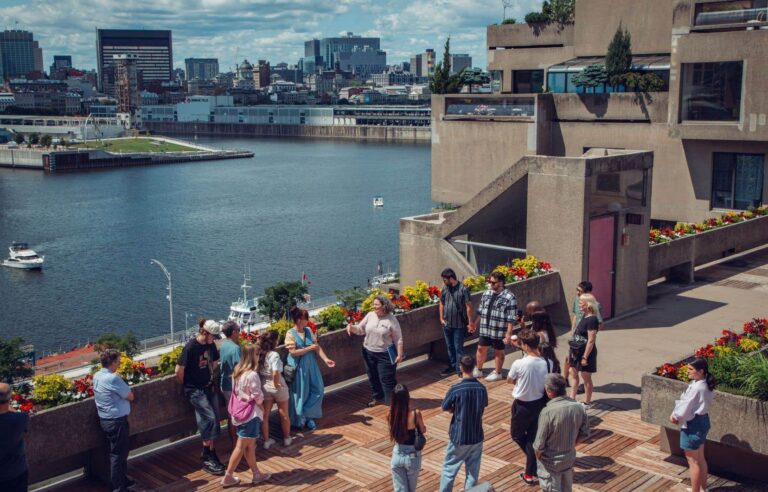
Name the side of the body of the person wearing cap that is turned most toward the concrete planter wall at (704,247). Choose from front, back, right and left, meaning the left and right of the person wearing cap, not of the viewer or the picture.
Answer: left

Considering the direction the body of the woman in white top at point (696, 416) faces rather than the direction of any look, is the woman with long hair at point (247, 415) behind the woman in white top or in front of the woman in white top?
in front

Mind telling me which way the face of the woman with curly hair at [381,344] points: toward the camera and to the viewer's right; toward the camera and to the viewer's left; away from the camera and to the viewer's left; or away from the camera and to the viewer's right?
toward the camera and to the viewer's left

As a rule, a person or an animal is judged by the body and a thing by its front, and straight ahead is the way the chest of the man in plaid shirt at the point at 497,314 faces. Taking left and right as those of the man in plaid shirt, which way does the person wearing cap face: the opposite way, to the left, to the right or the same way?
to the left

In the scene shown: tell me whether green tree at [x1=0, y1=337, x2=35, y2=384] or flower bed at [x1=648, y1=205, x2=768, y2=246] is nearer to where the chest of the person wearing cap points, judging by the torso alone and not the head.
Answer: the flower bed

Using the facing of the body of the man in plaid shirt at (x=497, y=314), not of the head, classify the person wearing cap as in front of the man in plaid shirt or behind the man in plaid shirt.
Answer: in front

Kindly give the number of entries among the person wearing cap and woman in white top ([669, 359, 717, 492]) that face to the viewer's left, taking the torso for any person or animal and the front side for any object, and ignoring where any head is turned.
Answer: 1

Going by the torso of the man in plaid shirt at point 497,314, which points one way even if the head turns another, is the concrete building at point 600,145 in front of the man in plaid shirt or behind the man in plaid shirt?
behind

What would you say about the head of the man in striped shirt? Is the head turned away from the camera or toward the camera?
away from the camera

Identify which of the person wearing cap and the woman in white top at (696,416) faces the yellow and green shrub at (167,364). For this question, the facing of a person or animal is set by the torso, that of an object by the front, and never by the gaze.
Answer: the woman in white top

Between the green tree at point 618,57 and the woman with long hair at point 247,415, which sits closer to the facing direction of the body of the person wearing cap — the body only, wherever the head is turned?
the woman with long hair

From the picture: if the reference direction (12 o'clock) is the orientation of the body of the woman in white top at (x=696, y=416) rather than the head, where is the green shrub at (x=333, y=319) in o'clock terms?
The green shrub is roughly at 1 o'clock from the woman in white top.

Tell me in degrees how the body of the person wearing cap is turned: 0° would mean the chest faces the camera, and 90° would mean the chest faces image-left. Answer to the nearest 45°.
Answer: approximately 315°

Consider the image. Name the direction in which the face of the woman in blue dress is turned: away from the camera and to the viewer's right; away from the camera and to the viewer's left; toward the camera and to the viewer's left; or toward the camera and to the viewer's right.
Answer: toward the camera and to the viewer's right

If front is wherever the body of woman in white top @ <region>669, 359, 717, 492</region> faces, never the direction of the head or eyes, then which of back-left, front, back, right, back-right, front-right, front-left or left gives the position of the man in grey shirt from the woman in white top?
front-left

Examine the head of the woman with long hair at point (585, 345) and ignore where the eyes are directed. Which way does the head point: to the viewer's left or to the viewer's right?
to the viewer's left

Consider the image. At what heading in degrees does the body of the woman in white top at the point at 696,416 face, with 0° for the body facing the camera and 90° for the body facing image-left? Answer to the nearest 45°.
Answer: approximately 90°
